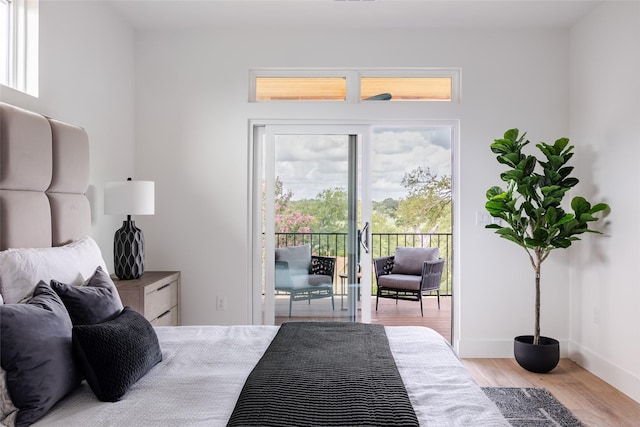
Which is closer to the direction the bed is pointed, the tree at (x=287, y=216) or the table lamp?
the tree

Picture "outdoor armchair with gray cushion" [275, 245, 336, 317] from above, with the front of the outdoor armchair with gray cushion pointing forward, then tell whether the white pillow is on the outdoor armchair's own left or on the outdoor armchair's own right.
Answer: on the outdoor armchair's own right

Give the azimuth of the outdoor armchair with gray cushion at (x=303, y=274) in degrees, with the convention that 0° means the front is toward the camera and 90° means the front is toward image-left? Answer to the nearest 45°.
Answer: approximately 315°

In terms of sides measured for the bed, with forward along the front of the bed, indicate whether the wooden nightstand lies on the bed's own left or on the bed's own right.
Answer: on the bed's own left

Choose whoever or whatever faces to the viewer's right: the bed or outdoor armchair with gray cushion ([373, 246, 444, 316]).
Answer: the bed

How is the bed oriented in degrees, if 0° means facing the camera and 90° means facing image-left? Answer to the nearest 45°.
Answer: approximately 270°

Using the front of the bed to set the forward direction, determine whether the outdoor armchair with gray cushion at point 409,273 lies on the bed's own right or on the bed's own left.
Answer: on the bed's own left

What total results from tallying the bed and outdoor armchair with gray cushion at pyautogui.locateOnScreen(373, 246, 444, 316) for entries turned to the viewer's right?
1

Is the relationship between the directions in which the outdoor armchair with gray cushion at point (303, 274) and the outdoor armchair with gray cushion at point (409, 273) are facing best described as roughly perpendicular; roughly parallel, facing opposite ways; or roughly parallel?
roughly perpendicular

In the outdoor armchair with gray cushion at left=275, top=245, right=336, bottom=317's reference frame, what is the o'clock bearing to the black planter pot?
The black planter pot is roughly at 11 o'clock from the outdoor armchair with gray cushion.

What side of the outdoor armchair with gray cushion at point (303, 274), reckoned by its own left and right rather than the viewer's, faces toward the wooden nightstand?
right
